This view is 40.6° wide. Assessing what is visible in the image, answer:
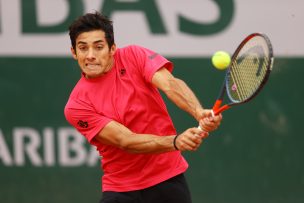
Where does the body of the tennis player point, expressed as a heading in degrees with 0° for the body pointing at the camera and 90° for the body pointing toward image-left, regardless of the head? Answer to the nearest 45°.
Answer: approximately 0°
